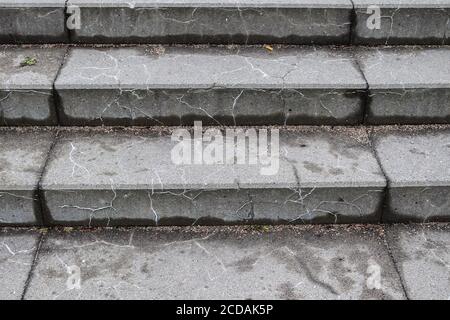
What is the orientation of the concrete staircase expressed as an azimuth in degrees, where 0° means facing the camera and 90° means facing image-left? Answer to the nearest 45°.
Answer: approximately 0°

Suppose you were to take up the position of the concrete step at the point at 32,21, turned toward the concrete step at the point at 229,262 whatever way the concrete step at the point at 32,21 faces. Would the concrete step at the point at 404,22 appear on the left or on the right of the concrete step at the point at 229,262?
left
